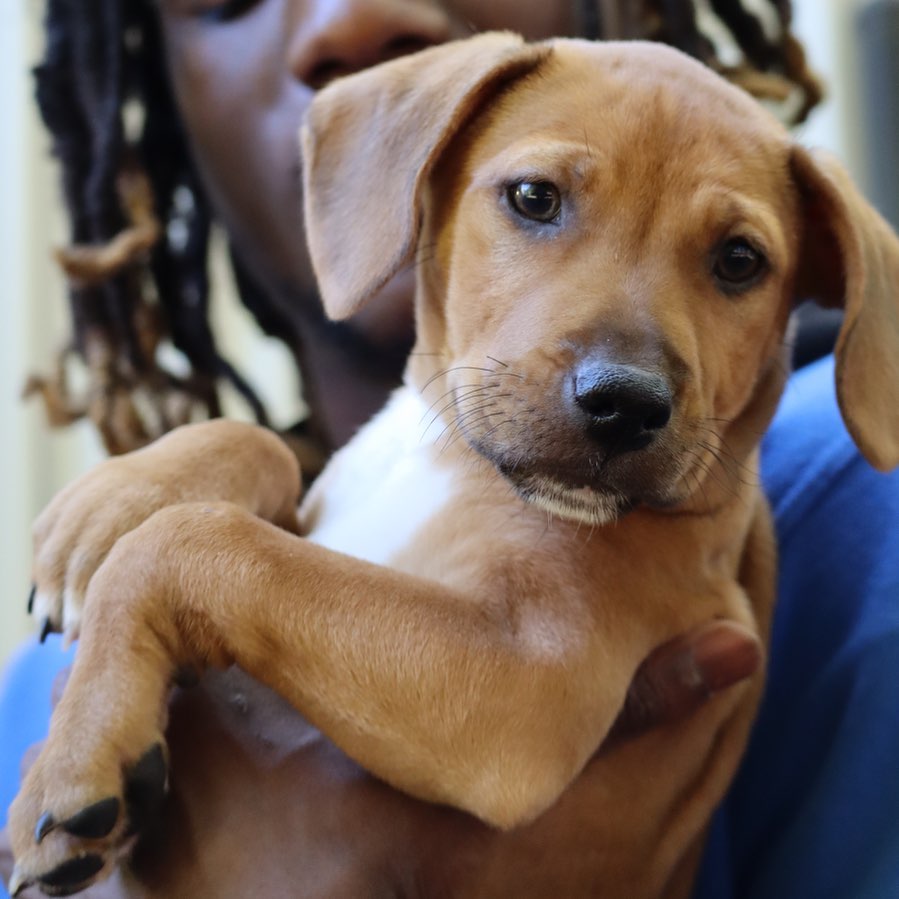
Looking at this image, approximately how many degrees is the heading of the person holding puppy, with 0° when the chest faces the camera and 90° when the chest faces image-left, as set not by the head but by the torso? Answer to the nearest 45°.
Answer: approximately 0°
